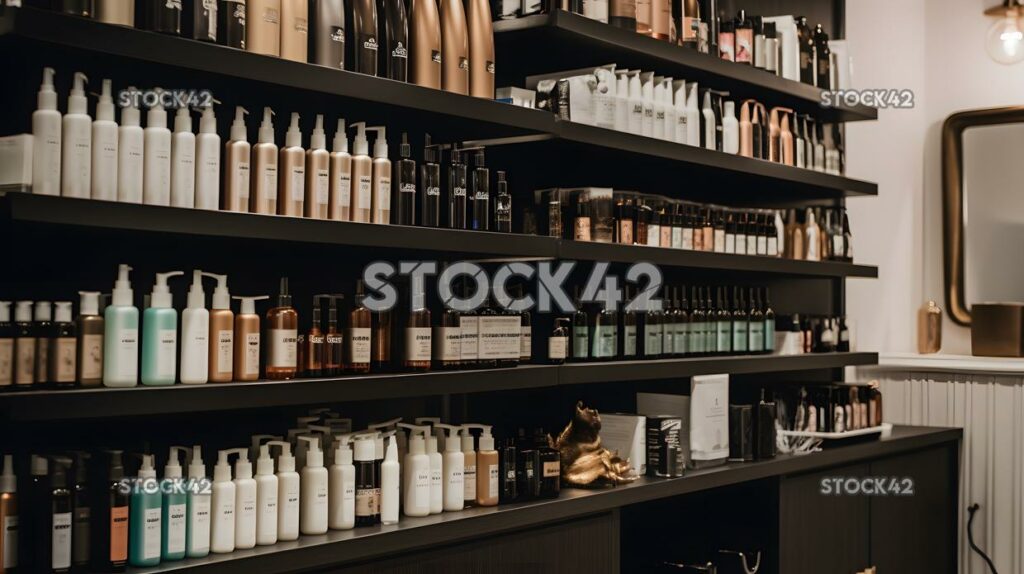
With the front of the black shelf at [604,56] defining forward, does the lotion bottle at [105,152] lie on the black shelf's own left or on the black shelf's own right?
on the black shelf's own right

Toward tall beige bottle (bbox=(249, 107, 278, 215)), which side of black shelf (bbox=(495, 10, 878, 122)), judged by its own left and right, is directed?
right

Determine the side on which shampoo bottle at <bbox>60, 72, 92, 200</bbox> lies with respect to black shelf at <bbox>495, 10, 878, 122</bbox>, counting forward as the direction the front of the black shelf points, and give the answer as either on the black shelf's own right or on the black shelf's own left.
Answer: on the black shelf's own right

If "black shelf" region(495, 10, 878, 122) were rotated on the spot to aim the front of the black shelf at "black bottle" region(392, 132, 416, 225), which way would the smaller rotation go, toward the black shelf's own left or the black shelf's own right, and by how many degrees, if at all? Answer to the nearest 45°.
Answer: approximately 90° to the black shelf's own right

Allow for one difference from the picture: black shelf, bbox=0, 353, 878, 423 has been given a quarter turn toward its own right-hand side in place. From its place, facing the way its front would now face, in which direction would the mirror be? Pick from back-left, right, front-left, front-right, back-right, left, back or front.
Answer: back

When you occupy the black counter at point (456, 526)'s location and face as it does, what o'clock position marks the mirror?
The mirror is roughly at 9 o'clock from the black counter.

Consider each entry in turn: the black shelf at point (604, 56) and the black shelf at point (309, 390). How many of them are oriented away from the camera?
0

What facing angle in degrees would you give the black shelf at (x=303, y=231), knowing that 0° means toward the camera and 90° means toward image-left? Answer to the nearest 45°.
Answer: approximately 315°
